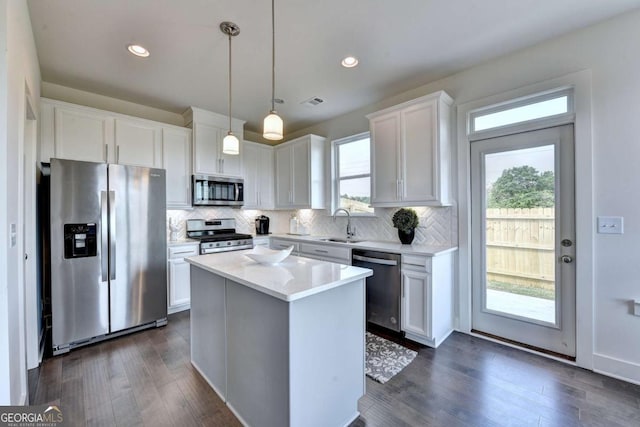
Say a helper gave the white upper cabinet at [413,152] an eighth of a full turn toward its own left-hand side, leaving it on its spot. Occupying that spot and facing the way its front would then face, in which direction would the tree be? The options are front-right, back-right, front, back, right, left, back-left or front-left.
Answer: left

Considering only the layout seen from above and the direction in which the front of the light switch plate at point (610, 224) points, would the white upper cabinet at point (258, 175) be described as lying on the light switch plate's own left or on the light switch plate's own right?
on the light switch plate's own right

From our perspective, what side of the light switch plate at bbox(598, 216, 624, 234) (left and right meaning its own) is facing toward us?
front

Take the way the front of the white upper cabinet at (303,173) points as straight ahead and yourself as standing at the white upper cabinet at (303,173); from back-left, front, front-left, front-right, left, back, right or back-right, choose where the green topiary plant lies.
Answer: left

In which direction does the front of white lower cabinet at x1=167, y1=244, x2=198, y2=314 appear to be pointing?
toward the camera

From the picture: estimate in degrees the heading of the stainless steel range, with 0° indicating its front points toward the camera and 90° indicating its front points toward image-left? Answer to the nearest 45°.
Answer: approximately 315°

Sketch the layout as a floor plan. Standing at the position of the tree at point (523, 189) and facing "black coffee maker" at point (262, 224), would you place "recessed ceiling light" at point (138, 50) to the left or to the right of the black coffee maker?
left

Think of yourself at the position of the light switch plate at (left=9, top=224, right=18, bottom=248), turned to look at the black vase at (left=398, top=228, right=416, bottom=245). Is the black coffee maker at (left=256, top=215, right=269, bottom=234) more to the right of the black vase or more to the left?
left

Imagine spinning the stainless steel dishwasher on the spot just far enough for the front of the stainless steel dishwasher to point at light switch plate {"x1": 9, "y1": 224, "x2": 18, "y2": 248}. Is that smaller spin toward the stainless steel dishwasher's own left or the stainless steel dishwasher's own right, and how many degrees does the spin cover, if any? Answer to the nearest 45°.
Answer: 0° — it already faces it
